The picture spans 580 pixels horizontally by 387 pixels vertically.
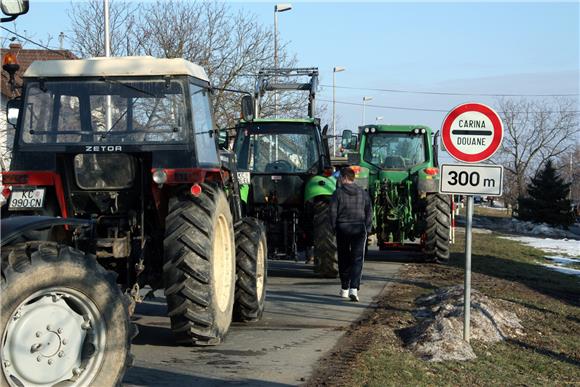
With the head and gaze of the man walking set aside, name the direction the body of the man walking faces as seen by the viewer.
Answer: away from the camera

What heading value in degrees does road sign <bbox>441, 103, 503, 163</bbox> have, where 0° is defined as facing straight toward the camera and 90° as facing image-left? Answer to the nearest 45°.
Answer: approximately 0°

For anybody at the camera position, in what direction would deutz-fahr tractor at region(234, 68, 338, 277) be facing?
facing away from the viewer

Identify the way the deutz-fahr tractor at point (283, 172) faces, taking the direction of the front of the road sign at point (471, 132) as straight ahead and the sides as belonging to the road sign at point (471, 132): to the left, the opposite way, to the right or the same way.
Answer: the opposite way

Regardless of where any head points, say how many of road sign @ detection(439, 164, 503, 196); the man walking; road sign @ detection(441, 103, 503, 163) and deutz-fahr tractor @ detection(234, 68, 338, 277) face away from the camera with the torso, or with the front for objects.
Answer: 2

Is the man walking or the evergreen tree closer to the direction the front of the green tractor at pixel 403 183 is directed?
the evergreen tree

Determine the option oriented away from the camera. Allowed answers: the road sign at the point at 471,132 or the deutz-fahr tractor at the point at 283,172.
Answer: the deutz-fahr tractor

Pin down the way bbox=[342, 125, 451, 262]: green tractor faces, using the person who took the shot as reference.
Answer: facing away from the viewer
